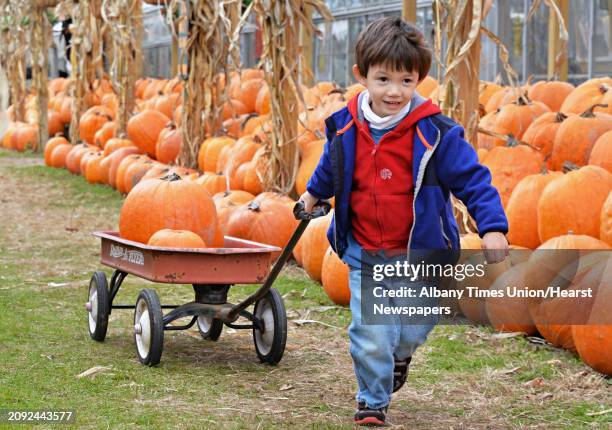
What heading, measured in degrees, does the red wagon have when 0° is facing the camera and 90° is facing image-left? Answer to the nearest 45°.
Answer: approximately 315°

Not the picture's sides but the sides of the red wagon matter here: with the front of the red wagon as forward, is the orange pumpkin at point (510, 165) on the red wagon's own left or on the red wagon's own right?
on the red wagon's own left

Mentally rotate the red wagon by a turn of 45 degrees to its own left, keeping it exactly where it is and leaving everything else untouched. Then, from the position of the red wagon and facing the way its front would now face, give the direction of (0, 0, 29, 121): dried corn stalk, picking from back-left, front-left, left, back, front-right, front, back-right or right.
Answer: left

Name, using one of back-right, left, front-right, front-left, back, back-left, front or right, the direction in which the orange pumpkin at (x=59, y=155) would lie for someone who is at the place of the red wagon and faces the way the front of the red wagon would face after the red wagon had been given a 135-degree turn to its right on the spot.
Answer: right

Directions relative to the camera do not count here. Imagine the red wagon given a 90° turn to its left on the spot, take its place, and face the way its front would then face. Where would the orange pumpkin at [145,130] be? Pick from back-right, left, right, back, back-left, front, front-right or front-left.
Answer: front-left

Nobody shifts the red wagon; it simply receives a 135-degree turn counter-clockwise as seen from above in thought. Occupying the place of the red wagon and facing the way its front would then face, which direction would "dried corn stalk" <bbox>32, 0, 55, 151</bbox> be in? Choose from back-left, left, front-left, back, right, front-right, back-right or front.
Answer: front

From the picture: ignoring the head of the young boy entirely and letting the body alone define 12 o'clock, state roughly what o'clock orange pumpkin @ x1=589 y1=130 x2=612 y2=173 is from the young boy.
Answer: The orange pumpkin is roughly at 7 o'clock from the young boy.

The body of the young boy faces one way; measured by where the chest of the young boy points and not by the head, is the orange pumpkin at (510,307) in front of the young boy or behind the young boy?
behind

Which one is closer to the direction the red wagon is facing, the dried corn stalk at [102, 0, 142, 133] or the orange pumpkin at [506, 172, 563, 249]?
the orange pumpkin

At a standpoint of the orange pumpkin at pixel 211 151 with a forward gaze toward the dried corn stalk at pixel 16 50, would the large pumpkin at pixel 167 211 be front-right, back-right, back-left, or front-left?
back-left

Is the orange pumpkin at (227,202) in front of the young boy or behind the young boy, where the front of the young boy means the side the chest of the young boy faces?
behind

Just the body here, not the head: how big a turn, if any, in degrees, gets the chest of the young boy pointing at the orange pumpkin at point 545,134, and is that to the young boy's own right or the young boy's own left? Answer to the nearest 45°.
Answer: approximately 180°

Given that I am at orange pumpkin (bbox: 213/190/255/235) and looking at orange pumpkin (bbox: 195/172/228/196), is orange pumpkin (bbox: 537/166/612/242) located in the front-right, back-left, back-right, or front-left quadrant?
back-right
